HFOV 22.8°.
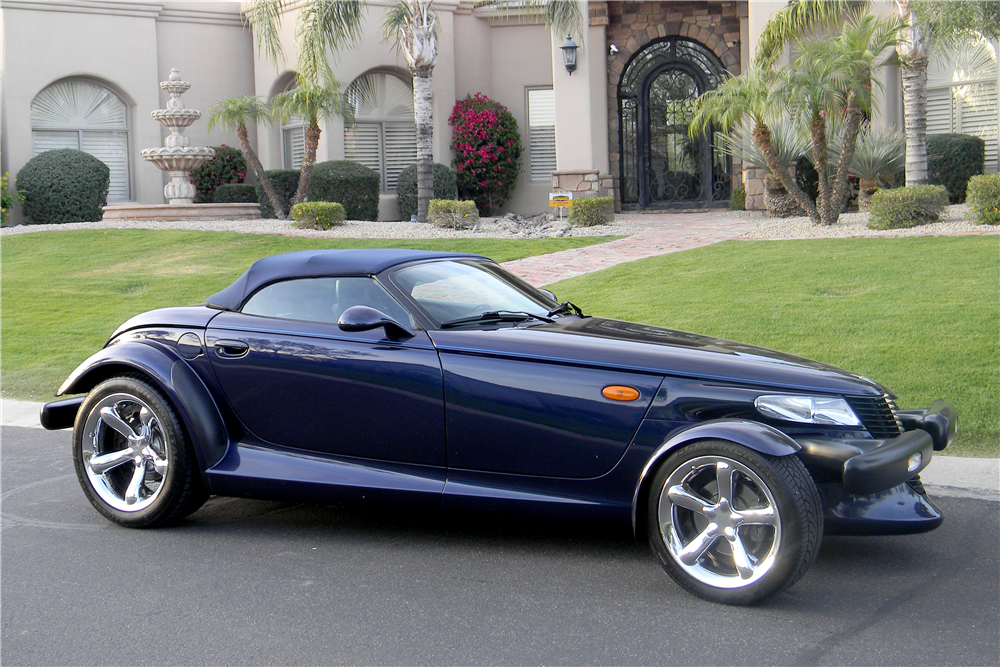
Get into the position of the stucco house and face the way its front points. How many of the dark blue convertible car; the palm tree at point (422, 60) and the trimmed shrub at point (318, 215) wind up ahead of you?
3

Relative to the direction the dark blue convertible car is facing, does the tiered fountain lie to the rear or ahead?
to the rear

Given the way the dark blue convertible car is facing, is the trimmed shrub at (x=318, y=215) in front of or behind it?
behind

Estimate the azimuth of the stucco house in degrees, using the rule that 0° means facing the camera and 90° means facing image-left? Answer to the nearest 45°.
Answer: approximately 0°

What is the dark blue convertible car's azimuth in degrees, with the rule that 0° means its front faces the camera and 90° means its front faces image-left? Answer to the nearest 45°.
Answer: approximately 315°

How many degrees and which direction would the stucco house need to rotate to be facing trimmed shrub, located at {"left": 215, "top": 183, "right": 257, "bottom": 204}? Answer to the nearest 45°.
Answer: approximately 90° to its right

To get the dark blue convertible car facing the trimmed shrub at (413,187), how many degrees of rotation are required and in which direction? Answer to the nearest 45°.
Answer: approximately 135° to its left

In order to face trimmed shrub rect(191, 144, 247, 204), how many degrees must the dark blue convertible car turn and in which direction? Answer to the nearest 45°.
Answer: approximately 135° to its left
